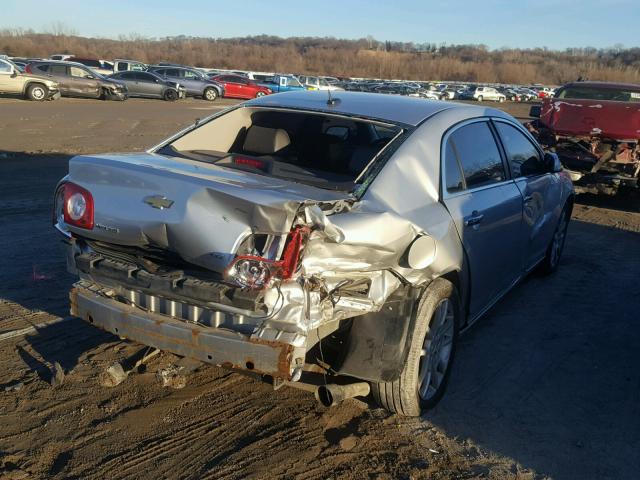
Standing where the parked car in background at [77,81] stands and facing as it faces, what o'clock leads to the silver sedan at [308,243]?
The silver sedan is roughly at 3 o'clock from the parked car in background.

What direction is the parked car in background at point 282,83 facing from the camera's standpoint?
to the viewer's right

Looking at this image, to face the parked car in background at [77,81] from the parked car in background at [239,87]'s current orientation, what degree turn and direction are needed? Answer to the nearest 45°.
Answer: approximately 135° to its right

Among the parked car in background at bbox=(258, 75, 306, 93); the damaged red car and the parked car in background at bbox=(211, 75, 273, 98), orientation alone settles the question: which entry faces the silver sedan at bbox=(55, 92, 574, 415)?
the damaged red car

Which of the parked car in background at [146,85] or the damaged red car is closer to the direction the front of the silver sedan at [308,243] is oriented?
the damaged red car

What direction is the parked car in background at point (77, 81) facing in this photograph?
to the viewer's right
